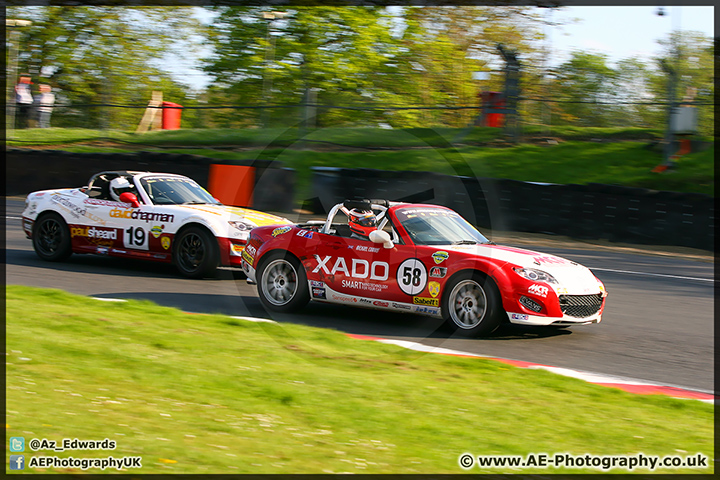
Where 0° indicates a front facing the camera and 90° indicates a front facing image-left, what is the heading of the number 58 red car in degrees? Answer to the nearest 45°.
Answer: approximately 315°

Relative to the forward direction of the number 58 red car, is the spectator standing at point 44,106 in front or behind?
behind

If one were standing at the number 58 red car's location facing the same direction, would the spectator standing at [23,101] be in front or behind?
behind

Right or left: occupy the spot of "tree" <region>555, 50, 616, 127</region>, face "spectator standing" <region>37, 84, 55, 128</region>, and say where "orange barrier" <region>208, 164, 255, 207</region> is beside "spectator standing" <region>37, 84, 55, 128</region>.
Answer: left

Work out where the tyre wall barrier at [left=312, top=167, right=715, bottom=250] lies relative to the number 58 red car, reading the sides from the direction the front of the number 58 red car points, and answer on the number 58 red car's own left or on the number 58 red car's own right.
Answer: on the number 58 red car's own left
